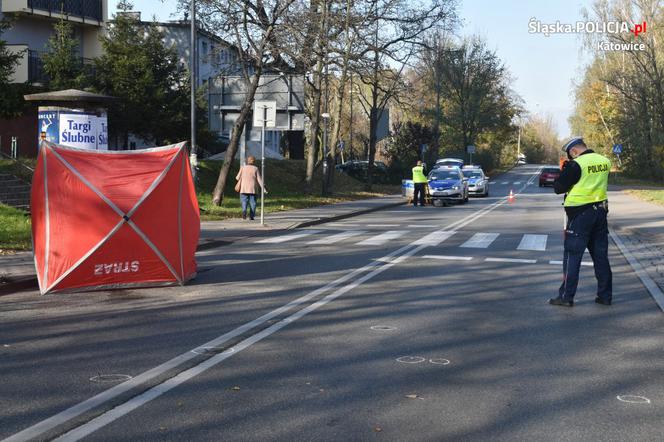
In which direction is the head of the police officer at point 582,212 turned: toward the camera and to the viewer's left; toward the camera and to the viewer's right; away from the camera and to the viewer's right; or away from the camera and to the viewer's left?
away from the camera and to the viewer's left

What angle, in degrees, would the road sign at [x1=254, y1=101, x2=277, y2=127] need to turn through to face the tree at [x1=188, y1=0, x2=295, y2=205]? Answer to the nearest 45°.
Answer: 0° — it already faces it

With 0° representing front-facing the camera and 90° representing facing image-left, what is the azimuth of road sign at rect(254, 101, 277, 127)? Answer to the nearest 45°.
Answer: approximately 180°

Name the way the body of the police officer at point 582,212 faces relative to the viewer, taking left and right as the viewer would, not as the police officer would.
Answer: facing away from the viewer and to the left of the viewer

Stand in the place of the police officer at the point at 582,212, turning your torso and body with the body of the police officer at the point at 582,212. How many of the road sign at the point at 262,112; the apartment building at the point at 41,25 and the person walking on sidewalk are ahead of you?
3
